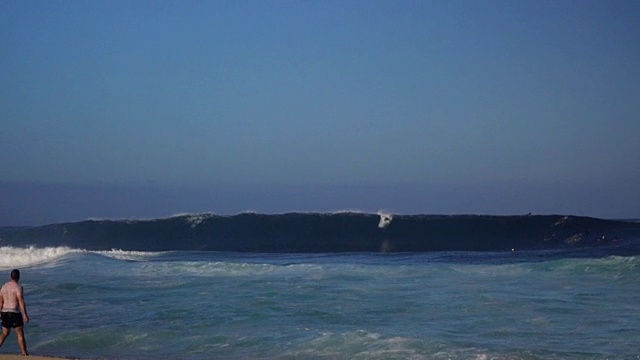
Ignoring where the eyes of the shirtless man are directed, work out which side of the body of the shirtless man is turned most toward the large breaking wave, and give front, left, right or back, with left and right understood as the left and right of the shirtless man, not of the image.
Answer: front

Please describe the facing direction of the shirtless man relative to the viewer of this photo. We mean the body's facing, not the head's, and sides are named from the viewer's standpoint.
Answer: facing away from the viewer and to the right of the viewer
